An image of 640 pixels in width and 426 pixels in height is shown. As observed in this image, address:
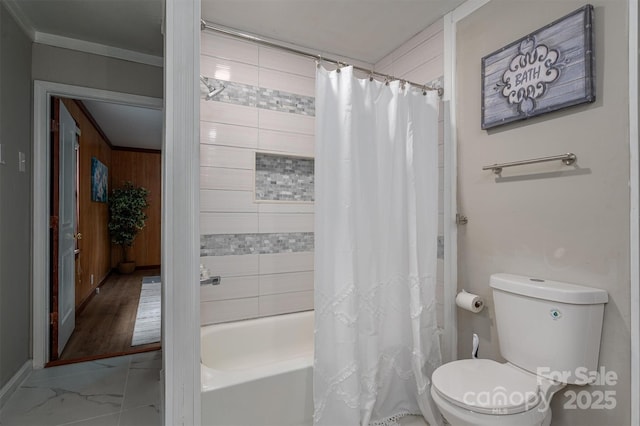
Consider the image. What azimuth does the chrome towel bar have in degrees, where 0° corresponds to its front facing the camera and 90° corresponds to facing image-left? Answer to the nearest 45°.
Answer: approximately 45°

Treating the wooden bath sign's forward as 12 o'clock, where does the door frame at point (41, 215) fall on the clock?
The door frame is roughly at 1 o'clock from the wooden bath sign.

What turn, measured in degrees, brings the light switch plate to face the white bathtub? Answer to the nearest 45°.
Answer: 0° — it already faces it

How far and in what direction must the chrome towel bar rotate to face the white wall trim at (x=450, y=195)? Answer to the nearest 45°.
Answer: approximately 90° to its right

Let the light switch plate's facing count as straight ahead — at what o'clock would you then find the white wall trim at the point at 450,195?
The white wall trim is roughly at 12 o'clock from the light switch plate.

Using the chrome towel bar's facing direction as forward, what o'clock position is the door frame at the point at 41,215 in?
The door frame is roughly at 1 o'clock from the chrome towel bar.

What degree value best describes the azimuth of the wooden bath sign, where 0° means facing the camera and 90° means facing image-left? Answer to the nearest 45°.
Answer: approximately 45°
